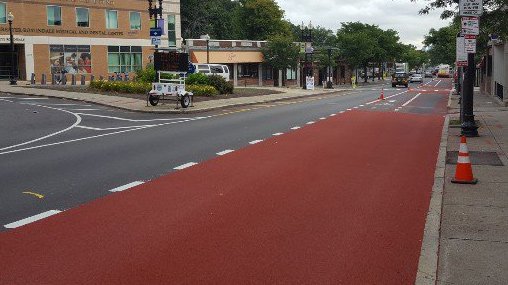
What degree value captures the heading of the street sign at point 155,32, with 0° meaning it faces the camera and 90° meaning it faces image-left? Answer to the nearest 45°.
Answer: approximately 0°

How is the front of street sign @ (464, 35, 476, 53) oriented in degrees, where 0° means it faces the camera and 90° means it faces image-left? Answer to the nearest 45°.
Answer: approximately 0°

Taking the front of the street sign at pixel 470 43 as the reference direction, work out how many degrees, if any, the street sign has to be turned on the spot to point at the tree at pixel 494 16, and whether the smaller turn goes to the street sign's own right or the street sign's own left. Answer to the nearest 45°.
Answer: approximately 180°
